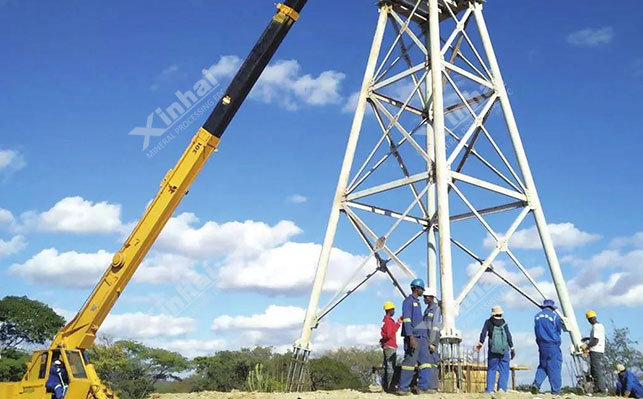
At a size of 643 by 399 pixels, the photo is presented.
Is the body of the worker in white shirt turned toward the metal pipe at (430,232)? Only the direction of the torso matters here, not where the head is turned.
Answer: yes

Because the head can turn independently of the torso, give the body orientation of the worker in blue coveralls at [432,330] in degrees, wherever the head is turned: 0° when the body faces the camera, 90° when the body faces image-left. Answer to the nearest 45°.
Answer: approximately 90°

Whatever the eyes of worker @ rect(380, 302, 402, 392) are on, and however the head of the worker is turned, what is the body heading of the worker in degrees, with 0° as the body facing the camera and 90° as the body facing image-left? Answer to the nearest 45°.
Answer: approximately 270°

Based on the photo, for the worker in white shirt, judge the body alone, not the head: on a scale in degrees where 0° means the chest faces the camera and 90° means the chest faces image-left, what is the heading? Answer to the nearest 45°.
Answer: approximately 90°
